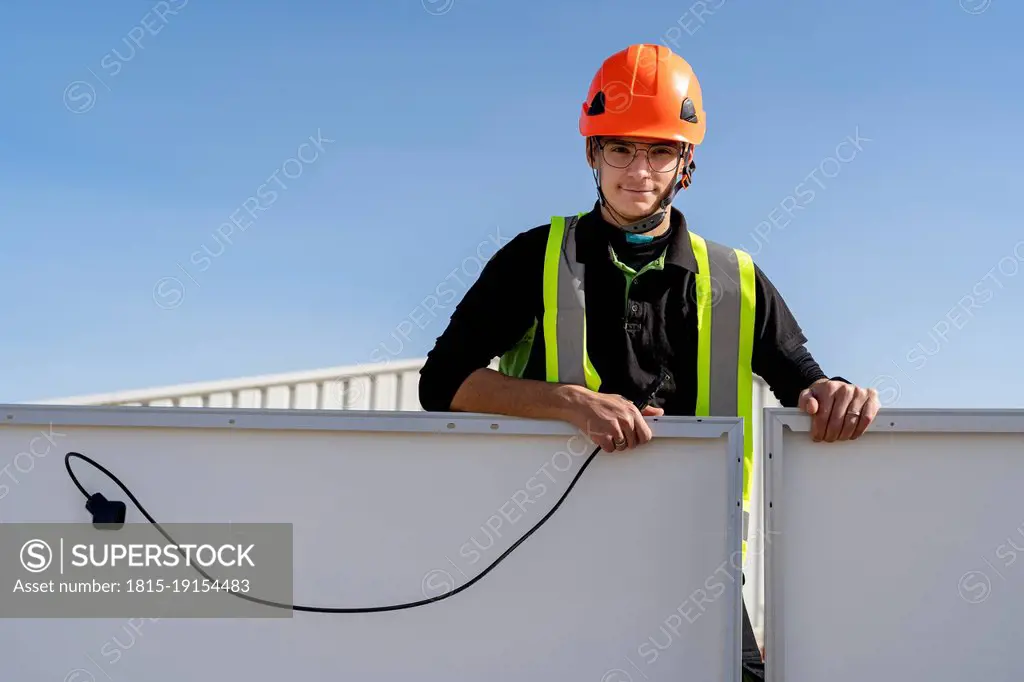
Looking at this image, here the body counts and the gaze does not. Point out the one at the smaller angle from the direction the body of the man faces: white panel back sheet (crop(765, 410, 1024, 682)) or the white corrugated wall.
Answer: the white panel back sheet

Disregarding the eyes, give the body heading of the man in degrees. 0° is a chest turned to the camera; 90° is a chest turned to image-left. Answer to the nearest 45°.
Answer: approximately 0°

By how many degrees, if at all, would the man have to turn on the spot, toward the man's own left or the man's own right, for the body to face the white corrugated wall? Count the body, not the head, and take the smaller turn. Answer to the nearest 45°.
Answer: approximately 135° to the man's own right
